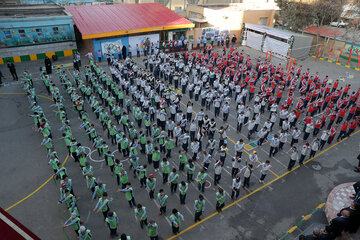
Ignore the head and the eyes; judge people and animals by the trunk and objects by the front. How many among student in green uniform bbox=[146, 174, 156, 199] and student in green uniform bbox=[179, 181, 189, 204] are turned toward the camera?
2

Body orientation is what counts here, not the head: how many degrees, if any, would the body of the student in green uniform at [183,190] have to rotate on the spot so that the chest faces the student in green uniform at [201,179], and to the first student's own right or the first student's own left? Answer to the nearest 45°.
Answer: approximately 135° to the first student's own left
